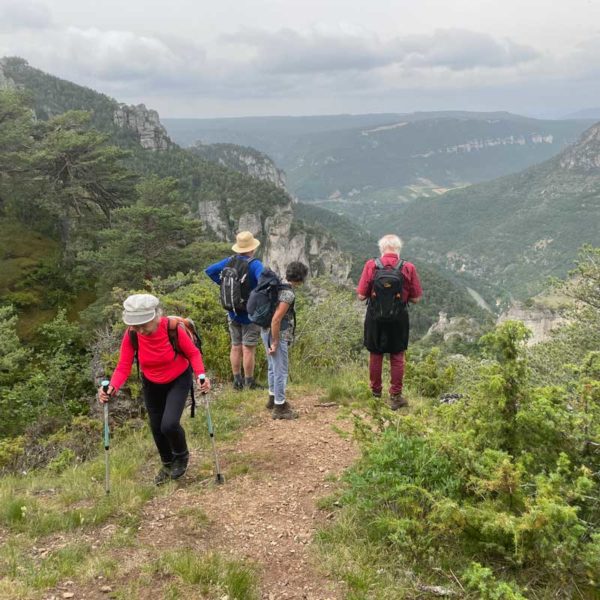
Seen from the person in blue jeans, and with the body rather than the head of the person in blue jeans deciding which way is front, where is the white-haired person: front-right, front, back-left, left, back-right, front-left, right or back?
front

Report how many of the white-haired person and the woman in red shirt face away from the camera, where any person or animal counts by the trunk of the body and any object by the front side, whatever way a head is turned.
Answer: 1

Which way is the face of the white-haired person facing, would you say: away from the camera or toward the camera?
away from the camera

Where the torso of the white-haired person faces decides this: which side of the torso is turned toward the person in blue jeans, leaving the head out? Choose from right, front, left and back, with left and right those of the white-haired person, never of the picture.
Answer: left

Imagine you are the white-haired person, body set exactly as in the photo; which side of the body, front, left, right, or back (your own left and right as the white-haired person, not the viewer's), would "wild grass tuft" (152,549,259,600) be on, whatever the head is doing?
back

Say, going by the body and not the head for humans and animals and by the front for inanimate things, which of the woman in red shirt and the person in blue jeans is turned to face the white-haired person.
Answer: the person in blue jeans

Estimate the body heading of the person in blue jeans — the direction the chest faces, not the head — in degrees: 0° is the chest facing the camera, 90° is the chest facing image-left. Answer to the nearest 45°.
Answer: approximately 270°

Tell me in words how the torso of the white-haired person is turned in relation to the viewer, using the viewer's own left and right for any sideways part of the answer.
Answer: facing away from the viewer
